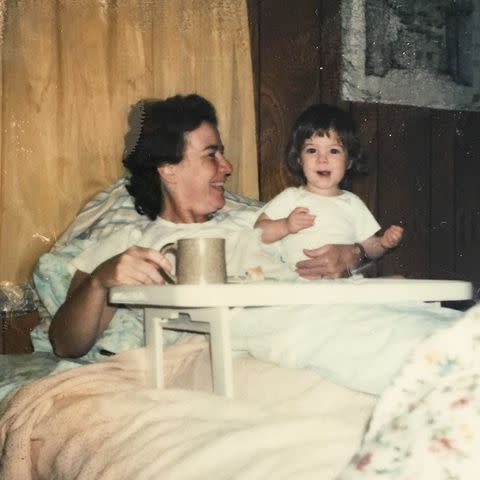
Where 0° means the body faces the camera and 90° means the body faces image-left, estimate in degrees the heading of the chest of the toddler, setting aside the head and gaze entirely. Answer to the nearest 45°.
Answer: approximately 0°

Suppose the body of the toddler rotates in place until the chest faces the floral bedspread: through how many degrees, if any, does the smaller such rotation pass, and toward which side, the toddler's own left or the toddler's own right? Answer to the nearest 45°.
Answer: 0° — they already face it

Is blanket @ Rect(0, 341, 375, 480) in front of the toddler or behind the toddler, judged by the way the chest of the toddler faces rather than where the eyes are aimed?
in front

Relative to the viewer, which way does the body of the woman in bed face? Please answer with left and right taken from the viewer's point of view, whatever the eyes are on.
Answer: facing the viewer and to the right of the viewer
